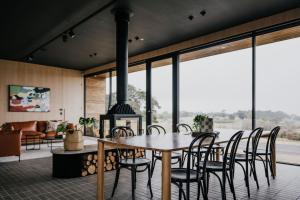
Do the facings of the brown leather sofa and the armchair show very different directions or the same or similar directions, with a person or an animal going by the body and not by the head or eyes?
very different directions

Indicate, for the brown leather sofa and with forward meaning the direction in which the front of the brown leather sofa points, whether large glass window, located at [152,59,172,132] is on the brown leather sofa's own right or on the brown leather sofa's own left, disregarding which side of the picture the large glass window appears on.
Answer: on the brown leather sofa's own left

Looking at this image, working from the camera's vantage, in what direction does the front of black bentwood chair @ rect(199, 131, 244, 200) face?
facing away from the viewer and to the left of the viewer

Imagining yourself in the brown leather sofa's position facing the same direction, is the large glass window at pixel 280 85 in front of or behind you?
in front

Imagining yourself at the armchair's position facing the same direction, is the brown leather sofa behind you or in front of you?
in front
